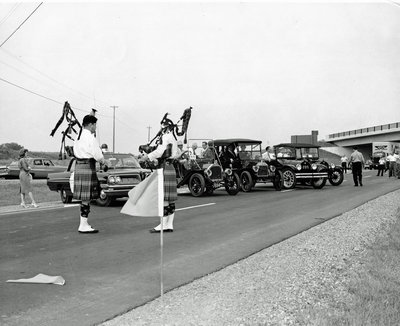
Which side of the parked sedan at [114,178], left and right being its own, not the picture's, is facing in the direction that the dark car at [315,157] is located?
left

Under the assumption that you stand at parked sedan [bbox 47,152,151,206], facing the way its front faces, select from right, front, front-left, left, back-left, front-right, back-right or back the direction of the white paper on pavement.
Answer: front-right

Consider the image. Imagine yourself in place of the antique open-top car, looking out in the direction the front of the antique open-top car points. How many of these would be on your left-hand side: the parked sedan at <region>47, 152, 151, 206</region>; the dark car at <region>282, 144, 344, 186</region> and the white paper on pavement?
1

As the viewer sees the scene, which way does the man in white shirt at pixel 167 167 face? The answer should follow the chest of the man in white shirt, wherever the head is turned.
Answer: to the viewer's left

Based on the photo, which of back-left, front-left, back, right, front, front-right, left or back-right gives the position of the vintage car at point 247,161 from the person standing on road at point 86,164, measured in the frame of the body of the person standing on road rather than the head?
front-left

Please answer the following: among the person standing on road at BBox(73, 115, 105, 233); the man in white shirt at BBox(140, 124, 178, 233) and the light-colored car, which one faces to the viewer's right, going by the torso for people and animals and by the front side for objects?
the person standing on road

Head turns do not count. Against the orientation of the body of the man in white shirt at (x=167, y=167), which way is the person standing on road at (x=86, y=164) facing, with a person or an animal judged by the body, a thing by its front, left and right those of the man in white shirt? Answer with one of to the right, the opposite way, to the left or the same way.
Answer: the opposite way

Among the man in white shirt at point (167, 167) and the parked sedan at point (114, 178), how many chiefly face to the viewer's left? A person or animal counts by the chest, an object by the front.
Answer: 1

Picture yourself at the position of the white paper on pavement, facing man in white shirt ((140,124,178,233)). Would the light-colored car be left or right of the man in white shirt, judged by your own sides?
left

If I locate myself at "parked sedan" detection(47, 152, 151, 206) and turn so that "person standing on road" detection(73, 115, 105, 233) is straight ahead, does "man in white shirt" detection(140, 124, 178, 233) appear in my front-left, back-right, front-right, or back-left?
front-left

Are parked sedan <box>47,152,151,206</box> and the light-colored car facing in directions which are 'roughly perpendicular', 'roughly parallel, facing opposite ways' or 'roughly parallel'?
roughly perpendicular

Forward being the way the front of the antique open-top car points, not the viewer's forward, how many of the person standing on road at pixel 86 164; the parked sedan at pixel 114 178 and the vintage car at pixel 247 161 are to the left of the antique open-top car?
1

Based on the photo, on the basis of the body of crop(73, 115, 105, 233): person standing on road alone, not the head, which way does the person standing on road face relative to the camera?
to the viewer's right
